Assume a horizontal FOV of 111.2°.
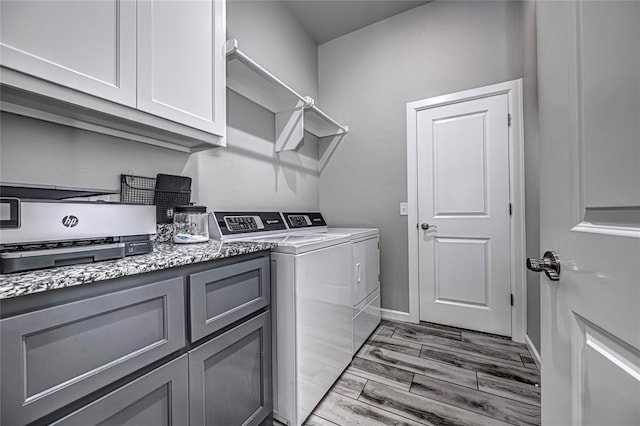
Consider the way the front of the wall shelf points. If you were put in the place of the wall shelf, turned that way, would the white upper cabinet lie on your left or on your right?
on your right

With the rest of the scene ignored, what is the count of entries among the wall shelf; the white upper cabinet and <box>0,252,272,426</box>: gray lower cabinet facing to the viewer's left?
0

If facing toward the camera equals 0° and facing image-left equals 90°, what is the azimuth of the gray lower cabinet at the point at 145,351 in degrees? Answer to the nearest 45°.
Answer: approximately 315°

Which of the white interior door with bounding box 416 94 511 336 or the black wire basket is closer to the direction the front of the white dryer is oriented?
the white interior door

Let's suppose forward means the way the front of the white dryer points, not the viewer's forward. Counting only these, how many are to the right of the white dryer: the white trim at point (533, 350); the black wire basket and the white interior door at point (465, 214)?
1

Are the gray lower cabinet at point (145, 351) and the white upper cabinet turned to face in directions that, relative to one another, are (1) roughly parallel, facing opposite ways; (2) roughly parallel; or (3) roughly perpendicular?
roughly parallel

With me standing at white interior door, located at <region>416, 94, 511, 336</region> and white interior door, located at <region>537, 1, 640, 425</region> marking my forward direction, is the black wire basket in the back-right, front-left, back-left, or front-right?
front-right

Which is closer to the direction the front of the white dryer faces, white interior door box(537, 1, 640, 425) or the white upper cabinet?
the white interior door

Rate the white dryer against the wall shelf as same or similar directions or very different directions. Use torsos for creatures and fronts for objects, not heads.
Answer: same or similar directions

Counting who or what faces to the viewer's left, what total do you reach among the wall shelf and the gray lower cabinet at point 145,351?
0

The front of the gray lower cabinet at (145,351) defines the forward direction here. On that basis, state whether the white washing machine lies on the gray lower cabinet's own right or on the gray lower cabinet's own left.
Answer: on the gray lower cabinet's own left

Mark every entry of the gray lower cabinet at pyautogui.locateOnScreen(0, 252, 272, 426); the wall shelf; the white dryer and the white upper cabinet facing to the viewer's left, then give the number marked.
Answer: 0

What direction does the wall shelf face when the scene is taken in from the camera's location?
facing the viewer and to the right of the viewer

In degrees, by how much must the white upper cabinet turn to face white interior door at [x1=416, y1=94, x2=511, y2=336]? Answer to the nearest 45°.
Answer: approximately 45° to its left

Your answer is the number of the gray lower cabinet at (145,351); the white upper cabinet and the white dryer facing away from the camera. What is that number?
0

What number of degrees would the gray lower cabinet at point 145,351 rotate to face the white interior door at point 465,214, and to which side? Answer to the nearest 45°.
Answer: approximately 45° to its left

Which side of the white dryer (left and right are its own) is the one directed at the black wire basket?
right
